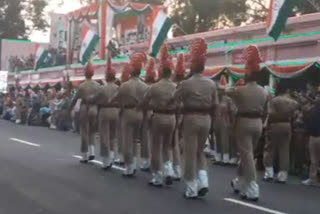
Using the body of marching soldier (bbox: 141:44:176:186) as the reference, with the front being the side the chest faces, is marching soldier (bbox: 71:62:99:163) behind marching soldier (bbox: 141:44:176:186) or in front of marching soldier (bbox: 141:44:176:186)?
in front

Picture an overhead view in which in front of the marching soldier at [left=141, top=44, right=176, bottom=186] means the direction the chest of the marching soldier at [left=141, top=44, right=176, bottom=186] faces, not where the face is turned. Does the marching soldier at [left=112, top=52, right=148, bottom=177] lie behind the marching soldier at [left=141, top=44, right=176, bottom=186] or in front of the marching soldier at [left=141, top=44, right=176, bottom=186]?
in front

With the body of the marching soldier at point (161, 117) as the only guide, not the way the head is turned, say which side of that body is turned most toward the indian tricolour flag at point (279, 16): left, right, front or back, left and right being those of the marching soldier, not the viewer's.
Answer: right

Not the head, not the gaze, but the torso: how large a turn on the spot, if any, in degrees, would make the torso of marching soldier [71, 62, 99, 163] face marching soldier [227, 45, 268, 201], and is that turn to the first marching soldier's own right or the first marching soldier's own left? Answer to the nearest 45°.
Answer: approximately 180°

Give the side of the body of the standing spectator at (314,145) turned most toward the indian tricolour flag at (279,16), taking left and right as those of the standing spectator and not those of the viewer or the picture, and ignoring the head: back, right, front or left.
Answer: right

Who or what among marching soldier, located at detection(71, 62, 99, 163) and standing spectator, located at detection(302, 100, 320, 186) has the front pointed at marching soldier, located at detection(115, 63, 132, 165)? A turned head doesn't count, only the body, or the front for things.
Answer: the standing spectator

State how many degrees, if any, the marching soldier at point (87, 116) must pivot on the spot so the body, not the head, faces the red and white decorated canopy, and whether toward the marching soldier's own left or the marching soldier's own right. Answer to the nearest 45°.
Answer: approximately 45° to the marching soldier's own right

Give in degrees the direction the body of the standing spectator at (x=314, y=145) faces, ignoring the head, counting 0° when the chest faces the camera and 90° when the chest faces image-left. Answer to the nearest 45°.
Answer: approximately 90°
